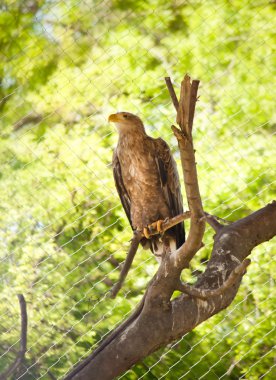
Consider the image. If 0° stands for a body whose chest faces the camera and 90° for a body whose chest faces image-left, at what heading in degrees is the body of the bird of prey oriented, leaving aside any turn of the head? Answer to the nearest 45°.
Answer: approximately 45°
